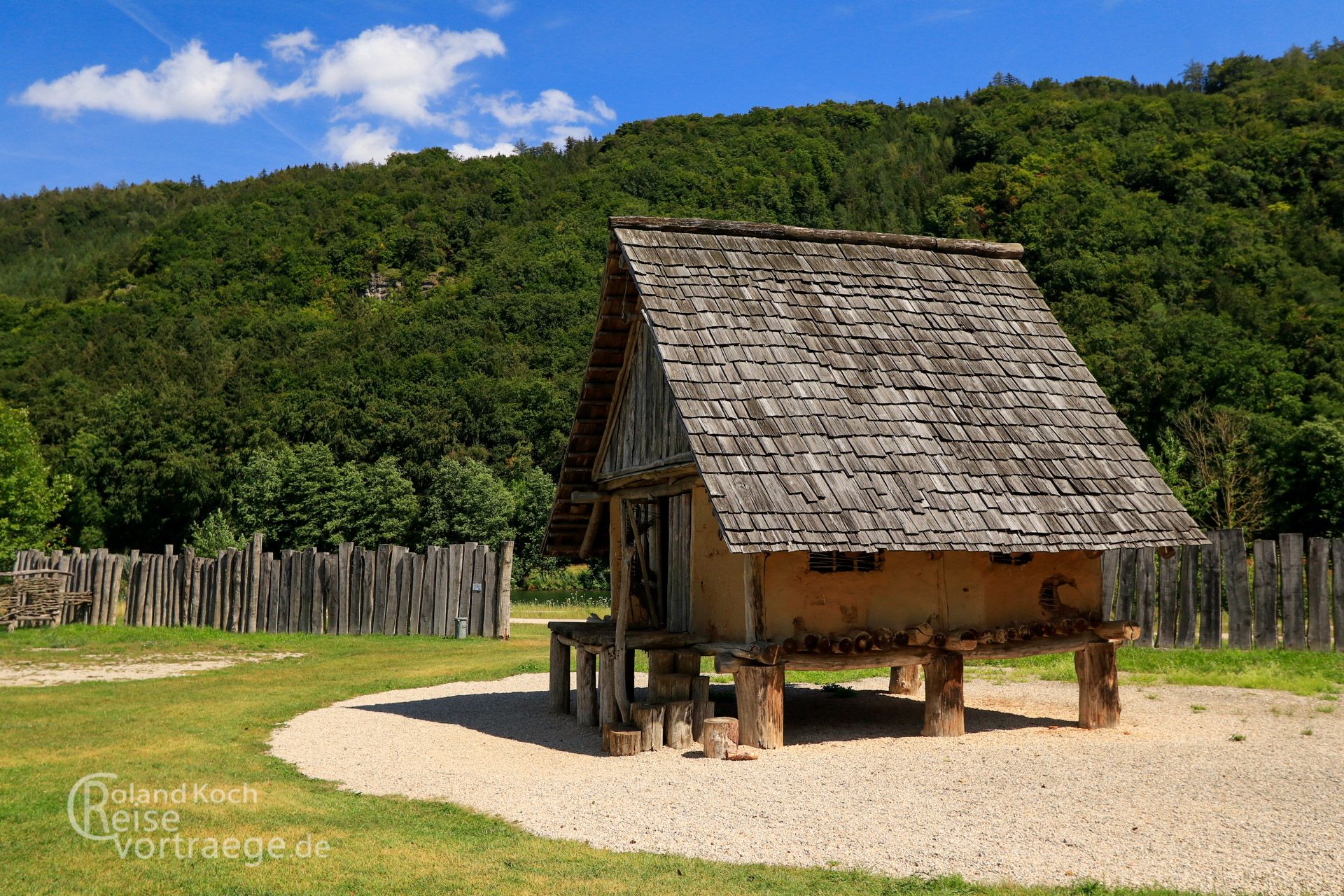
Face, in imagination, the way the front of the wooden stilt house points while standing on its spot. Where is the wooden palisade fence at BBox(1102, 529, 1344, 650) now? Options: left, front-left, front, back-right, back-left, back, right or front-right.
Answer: back

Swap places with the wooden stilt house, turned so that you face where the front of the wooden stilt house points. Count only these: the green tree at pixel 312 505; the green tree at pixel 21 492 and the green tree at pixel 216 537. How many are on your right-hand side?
3

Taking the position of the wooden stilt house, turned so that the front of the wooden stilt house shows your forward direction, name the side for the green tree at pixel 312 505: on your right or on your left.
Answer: on your right

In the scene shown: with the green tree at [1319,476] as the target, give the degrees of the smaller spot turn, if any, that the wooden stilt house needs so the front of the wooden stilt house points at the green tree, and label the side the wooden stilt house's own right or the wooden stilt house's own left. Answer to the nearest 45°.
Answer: approximately 180°

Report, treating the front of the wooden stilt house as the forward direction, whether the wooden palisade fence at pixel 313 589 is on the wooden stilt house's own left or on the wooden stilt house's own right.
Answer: on the wooden stilt house's own right

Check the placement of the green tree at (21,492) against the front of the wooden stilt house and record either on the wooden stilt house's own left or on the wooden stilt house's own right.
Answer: on the wooden stilt house's own right

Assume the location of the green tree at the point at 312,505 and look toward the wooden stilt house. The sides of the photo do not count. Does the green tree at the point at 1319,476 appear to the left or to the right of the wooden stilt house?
left

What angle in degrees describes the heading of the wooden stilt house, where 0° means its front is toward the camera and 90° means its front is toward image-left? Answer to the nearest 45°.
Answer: approximately 45°

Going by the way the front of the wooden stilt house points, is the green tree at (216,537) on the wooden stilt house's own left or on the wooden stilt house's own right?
on the wooden stilt house's own right
